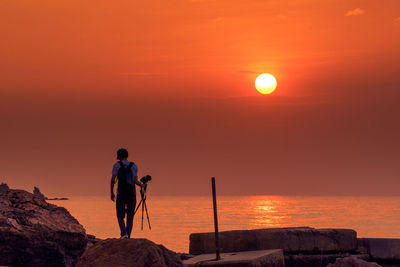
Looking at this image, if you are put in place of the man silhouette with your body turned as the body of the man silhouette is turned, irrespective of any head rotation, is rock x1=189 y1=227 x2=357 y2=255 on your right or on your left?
on your right

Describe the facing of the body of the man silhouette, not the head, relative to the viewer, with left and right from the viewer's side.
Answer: facing away from the viewer

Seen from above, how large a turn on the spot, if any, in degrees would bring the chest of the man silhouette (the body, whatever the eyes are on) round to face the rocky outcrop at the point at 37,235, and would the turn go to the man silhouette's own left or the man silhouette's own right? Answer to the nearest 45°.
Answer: approximately 90° to the man silhouette's own left

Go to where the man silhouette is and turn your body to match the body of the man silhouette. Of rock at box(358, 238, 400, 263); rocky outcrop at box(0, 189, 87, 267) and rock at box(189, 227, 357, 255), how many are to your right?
2

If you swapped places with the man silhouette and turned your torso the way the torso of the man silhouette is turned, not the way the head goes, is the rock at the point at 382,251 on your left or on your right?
on your right

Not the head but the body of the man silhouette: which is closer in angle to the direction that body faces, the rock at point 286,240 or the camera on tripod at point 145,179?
the camera on tripod

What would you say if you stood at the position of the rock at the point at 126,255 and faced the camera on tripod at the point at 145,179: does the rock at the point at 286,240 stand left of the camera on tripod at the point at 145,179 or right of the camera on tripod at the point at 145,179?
right
